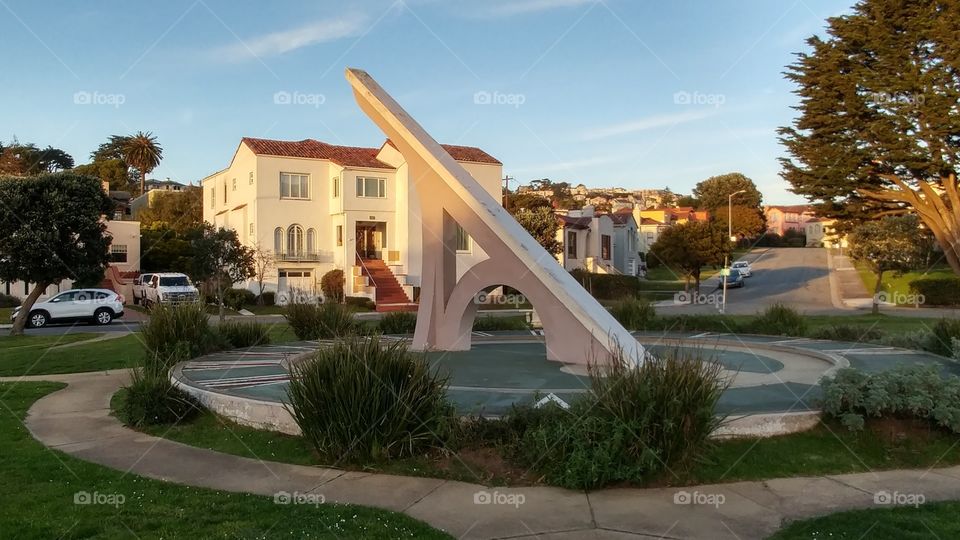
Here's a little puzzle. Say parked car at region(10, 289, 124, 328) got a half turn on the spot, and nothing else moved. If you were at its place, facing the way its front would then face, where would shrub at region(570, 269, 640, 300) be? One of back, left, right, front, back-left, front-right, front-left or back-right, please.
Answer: front

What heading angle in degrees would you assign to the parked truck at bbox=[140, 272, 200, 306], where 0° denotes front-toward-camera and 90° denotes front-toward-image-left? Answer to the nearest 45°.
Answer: approximately 315°

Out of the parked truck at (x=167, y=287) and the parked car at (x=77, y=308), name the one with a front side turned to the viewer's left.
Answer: the parked car at (x=77, y=308)

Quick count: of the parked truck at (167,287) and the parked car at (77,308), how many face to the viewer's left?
1

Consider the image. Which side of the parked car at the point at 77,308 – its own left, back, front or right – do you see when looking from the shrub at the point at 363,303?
back

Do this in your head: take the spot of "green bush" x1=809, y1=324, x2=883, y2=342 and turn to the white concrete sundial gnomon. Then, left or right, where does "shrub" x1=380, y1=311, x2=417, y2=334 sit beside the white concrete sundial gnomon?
right

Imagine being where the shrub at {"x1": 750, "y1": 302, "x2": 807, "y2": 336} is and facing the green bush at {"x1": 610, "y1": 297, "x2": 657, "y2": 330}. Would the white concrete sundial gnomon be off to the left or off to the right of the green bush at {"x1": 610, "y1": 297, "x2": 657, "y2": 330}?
left

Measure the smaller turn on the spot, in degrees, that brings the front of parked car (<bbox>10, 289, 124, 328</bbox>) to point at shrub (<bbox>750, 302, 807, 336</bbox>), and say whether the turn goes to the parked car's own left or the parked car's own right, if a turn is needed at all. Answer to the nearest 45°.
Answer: approximately 135° to the parked car's own left

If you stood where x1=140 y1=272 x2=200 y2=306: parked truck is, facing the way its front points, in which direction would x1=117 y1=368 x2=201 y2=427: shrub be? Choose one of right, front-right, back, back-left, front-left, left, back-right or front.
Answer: front-right

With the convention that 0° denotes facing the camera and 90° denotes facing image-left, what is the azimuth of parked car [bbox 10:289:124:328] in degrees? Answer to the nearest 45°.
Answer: approximately 90°

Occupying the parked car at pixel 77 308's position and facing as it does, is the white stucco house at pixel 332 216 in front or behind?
behind
